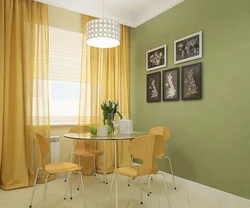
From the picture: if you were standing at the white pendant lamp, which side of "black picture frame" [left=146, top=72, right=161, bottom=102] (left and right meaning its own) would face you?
front

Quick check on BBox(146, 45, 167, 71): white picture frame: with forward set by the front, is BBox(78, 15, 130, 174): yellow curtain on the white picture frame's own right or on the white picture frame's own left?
on the white picture frame's own right

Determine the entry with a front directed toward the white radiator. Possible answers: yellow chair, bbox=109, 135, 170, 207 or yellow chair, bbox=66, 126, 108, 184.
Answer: yellow chair, bbox=109, 135, 170, 207

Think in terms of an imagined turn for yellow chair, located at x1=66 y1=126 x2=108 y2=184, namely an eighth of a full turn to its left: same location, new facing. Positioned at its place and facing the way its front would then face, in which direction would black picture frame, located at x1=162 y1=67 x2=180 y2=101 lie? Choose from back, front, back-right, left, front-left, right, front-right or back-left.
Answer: front

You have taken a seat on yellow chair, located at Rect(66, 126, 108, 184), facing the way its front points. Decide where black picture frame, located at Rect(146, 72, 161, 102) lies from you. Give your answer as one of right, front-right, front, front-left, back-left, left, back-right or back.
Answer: front-left

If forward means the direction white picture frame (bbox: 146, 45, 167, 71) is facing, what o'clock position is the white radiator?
The white radiator is roughly at 1 o'clock from the white picture frame.

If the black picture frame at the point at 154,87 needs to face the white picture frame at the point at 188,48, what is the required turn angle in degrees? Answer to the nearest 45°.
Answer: approximately 90° to its left

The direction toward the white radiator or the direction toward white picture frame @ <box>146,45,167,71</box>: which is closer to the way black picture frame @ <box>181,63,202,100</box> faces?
the white radiator

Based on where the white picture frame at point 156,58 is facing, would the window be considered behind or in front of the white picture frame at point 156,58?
in front

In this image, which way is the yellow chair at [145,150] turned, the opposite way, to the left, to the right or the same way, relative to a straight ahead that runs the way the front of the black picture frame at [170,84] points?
to the right

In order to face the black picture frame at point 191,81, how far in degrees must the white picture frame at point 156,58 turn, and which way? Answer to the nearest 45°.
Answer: approximately 90° to its left

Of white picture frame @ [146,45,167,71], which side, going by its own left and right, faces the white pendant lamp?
front

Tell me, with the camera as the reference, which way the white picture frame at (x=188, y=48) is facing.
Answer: facing the viewer and to the left of the viewer

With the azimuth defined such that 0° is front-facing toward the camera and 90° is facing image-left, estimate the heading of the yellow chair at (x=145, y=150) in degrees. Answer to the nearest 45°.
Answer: approximately 135°
